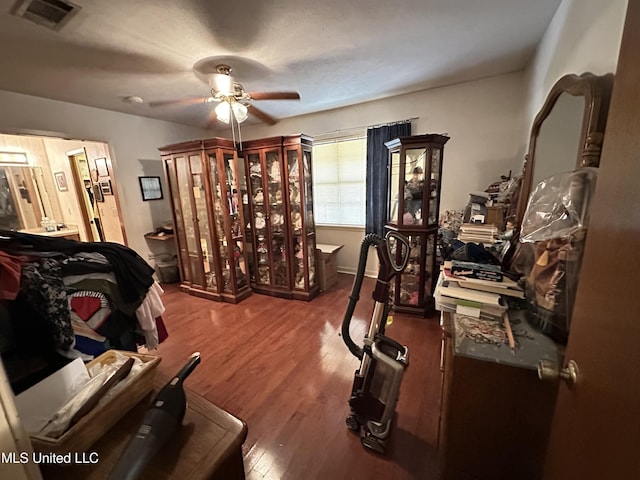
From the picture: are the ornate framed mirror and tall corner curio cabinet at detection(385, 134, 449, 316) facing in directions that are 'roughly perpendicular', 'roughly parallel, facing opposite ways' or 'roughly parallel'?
roughly perpendicular

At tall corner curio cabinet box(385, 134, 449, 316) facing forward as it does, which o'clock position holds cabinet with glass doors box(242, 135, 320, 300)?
The cabinet with glass doors is roughly at 3 o'clock from the tall corner curio cabinet.

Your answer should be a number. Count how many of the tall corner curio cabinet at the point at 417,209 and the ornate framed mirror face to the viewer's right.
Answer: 0

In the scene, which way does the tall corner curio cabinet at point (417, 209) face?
toward the camera

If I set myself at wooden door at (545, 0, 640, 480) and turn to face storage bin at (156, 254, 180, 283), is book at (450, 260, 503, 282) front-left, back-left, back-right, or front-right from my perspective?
front-right

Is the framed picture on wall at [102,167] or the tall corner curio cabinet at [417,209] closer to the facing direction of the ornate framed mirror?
the framed picture on wall

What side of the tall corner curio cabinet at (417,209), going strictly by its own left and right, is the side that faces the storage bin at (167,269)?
right

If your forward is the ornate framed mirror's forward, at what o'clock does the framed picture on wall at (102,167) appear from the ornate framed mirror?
The framed picture on wall is roughly at 1 o'clock from the ornate framed mirror.

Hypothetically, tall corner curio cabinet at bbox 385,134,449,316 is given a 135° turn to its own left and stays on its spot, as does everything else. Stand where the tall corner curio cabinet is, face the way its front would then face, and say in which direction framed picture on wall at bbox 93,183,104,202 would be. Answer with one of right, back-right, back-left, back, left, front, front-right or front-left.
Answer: back-left

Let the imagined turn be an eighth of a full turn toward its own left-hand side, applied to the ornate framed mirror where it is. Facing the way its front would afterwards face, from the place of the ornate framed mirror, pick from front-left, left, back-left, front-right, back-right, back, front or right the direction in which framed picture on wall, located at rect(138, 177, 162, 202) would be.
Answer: right

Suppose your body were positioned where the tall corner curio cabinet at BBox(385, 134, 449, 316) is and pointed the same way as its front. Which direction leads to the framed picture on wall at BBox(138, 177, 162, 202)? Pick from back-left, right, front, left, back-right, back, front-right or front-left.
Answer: right

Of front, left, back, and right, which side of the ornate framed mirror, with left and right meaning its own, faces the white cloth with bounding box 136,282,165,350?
front

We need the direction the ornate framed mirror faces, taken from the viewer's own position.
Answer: facing the viewer and to the left of the viewer

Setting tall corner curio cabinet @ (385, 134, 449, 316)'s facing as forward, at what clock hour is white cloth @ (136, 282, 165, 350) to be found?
The white cloth is roughly at 1 o'clock from the tall corner curio cabinet.

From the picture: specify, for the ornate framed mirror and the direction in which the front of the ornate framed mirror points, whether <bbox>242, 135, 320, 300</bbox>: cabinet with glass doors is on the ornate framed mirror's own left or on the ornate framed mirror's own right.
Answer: on the ornate framed mirror's own right

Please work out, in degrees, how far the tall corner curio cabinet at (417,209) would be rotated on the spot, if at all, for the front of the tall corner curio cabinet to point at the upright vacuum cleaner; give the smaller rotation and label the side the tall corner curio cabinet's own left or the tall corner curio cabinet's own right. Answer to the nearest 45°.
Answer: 0° — it already faces it

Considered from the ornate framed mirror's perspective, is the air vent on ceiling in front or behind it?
in front

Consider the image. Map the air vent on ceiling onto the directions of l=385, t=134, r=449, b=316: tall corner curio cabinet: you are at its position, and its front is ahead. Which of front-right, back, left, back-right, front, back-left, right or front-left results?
front-right
